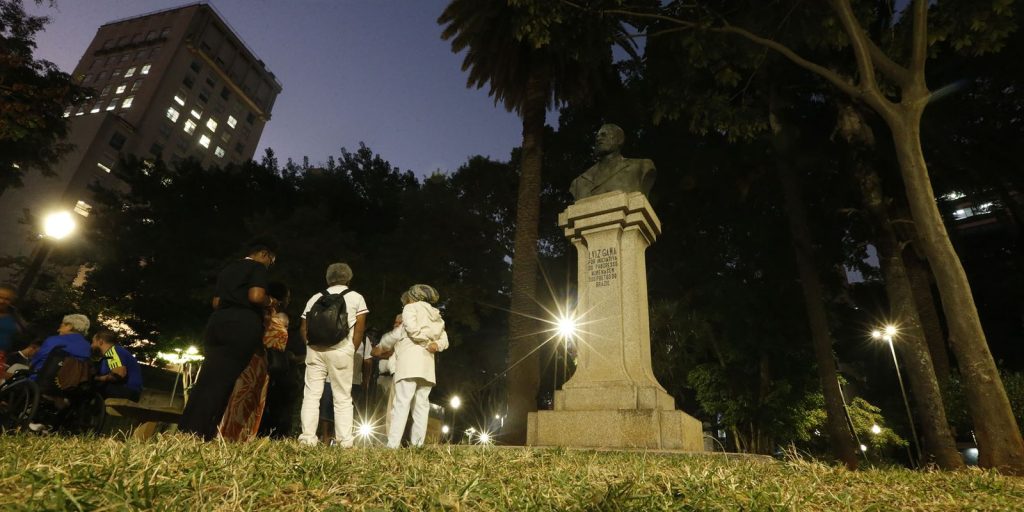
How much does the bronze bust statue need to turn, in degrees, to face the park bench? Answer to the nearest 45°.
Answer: approximately 45° to its right

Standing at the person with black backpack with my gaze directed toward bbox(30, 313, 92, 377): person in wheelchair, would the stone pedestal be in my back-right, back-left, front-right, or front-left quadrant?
back-right

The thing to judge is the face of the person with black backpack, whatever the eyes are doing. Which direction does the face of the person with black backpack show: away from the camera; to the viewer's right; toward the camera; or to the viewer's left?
away from the camera

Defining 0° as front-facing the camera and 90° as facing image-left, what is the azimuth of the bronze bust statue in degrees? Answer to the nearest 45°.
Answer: approximately 45°

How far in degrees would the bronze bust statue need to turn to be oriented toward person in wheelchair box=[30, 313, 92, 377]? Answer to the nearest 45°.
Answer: approximately 45° to its right
